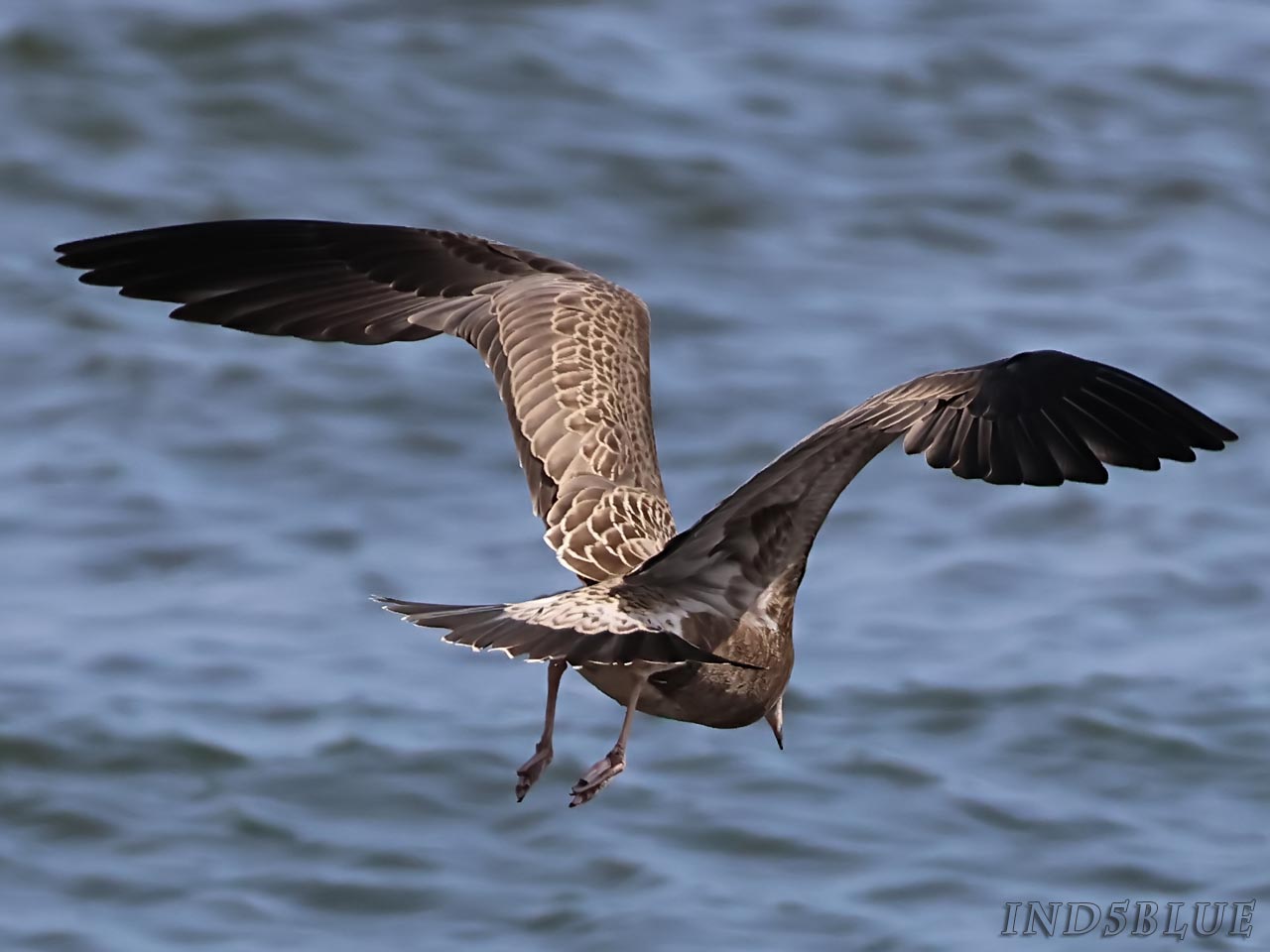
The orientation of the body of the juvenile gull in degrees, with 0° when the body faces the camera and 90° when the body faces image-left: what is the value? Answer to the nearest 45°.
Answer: approximately 225°
